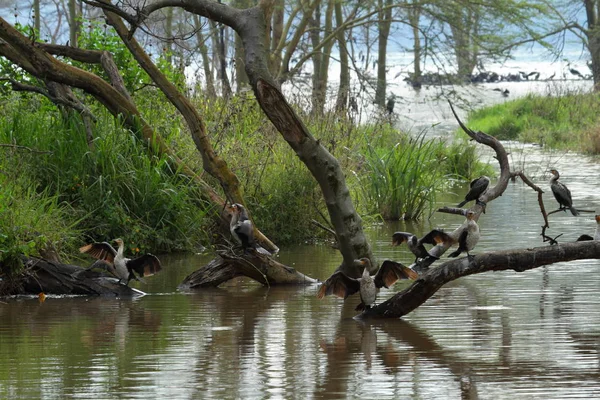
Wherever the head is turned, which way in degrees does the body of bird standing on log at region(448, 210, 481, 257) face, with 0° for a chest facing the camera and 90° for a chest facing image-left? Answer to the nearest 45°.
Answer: approximately 315°

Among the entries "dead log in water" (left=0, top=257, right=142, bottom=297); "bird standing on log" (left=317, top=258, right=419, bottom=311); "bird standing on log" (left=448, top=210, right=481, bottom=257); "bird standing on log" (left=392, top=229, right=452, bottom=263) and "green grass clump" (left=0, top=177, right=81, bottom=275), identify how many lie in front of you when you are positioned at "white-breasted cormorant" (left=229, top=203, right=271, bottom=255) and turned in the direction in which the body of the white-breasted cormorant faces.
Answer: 2

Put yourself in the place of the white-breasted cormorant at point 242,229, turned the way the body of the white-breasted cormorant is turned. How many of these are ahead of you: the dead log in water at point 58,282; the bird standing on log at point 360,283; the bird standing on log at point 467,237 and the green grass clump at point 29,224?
2
